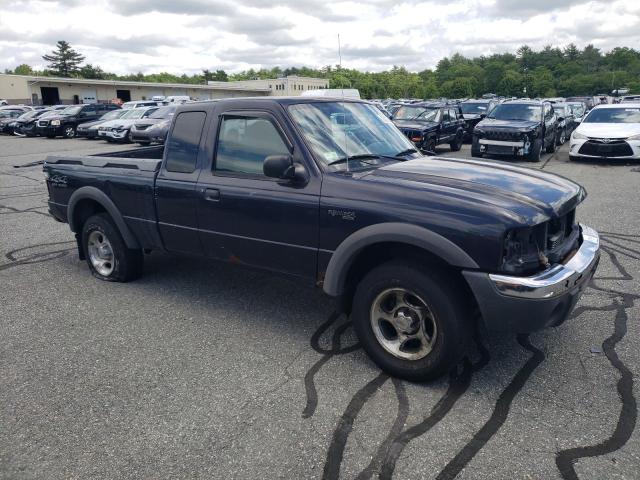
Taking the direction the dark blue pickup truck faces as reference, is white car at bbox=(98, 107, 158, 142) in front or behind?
behind

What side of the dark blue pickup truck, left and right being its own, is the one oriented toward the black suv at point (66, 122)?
back

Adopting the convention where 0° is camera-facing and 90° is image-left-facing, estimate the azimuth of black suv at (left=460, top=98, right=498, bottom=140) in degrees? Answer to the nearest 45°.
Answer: approximately 0°

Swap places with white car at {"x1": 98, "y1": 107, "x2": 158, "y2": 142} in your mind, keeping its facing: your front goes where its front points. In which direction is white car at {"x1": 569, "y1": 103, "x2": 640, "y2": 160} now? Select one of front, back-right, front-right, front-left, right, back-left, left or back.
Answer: left

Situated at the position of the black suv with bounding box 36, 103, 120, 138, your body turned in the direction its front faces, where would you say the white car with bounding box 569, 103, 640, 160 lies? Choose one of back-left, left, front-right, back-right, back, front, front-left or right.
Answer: left

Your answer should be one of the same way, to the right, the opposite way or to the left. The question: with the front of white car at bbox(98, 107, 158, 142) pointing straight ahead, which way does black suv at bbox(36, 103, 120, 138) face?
the same way

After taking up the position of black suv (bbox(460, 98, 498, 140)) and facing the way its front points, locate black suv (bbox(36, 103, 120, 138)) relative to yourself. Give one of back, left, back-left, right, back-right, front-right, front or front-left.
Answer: right

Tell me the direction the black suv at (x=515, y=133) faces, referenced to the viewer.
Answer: facing the viewer and to the left of the viewer

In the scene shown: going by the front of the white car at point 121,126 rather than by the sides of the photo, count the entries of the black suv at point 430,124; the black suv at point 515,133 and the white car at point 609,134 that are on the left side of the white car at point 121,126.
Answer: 3

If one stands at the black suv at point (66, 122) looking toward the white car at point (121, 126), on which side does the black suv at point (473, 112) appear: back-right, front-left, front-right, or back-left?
front-left

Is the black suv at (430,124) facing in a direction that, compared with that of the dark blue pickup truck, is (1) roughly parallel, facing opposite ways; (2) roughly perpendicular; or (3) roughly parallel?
roughly perpendicular

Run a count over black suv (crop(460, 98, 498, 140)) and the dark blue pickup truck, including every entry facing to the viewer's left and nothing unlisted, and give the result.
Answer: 0

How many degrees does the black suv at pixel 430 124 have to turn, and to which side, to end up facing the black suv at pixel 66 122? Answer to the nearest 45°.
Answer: approximately 45° to its right

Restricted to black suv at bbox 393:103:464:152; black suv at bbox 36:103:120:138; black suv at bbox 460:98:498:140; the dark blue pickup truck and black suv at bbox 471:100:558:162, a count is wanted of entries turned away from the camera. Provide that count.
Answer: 0

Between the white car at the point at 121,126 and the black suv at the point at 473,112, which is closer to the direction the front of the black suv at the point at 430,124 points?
the white car

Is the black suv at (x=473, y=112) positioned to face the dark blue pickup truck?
yes

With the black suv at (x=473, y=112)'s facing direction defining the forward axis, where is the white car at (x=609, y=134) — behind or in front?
in front
